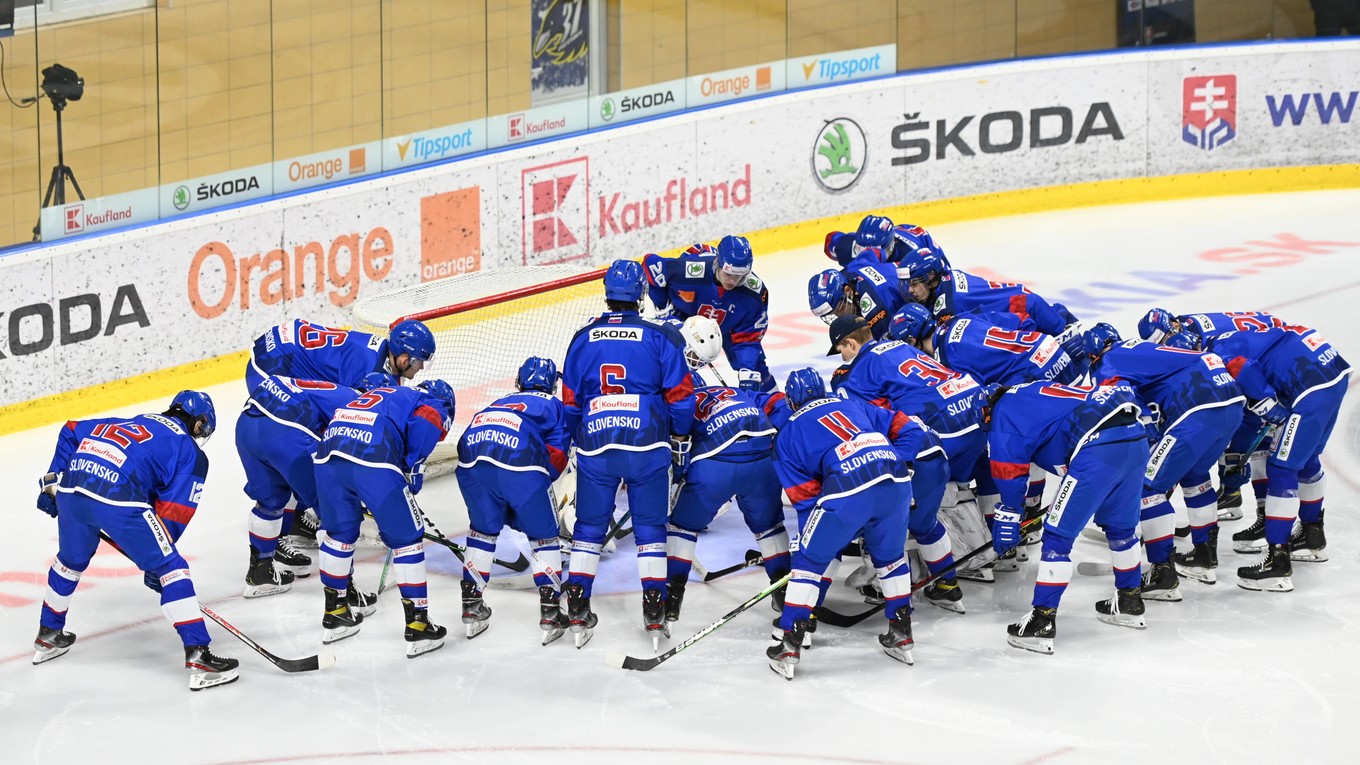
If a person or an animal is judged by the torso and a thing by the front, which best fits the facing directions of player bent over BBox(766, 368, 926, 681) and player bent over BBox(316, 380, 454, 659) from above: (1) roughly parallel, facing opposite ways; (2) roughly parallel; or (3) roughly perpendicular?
roughly perpendicular

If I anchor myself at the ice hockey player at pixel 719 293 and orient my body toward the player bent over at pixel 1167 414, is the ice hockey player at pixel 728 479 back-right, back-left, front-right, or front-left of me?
front-right

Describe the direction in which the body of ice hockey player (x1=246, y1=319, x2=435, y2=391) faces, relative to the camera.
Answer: to the viewer's right

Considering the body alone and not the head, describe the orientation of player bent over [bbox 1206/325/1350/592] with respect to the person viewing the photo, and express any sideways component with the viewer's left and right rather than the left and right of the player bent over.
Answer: facing to the left of the viewer

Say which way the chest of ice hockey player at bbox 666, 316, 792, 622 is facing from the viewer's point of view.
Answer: away from the camera

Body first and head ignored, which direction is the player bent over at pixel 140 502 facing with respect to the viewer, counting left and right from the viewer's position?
facing away from the viewer and to the right of the viewer

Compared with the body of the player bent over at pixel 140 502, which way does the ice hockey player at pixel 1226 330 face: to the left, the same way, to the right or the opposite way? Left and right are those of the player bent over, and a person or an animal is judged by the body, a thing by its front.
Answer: to the left

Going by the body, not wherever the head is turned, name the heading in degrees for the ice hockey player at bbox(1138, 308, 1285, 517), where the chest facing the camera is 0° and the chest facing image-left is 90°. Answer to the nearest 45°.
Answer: approximately 90°

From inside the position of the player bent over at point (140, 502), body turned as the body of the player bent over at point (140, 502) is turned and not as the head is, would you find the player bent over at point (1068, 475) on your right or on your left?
on your right

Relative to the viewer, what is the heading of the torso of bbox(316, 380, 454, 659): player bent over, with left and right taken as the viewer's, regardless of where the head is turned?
facing away from the viewer and to the right of the viewer

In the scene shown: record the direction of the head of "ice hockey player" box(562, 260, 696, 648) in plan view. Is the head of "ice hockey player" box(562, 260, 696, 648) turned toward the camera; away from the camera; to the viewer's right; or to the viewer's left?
away from the camera

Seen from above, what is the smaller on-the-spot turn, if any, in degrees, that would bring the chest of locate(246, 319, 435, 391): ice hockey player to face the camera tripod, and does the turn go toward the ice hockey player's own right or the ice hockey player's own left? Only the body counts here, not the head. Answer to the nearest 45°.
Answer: approximately 135° to the ice hockey player's own left

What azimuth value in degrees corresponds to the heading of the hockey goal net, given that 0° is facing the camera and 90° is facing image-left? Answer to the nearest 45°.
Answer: approximately 315°

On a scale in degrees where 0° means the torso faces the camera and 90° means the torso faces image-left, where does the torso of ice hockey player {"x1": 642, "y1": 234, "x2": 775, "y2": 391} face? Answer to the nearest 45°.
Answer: approximately 0°

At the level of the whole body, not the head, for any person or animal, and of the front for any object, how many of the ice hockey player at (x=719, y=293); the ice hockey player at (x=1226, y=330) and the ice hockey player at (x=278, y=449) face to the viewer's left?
1

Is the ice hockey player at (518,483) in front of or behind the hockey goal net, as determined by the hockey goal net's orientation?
in front

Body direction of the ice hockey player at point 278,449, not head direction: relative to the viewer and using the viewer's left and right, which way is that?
facing to the right of the viewer
